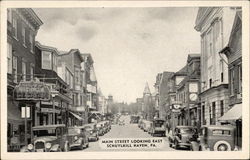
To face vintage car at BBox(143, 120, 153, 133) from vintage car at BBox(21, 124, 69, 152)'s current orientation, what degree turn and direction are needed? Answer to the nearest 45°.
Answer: approximately 135° to its left

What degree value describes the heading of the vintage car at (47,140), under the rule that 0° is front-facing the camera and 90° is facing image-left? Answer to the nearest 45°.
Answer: approximately 45°

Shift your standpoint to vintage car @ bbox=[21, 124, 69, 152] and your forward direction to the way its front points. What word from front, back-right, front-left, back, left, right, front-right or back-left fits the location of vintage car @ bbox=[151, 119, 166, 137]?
back-left

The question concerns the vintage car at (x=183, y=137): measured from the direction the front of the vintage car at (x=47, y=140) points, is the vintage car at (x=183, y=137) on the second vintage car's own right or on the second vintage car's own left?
on the second vintage car's own left
